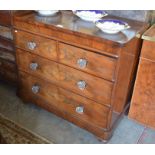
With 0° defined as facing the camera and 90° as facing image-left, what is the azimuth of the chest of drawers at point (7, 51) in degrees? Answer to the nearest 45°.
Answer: approximately 45°

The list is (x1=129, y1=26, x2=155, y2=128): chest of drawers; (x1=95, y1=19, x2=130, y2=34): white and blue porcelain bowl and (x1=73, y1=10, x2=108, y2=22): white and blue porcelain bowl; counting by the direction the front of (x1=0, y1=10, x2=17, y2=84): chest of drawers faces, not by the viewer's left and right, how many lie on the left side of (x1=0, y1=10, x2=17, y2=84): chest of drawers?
3

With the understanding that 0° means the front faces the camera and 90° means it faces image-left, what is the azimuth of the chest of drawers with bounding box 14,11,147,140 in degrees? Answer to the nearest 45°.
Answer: approximately 45°

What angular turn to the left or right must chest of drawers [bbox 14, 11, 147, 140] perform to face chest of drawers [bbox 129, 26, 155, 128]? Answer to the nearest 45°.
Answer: approximately 135° to its left

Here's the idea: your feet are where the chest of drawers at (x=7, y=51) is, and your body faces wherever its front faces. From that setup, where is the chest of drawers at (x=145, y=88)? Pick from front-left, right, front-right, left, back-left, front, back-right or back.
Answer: left

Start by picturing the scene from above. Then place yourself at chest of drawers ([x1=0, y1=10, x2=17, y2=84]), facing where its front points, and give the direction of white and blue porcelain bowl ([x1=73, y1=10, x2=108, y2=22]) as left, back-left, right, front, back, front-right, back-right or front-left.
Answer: left

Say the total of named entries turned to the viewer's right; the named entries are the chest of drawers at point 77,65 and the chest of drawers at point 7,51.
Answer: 0

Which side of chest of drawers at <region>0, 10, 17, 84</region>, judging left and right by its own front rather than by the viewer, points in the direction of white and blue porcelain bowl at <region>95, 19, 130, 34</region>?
left
